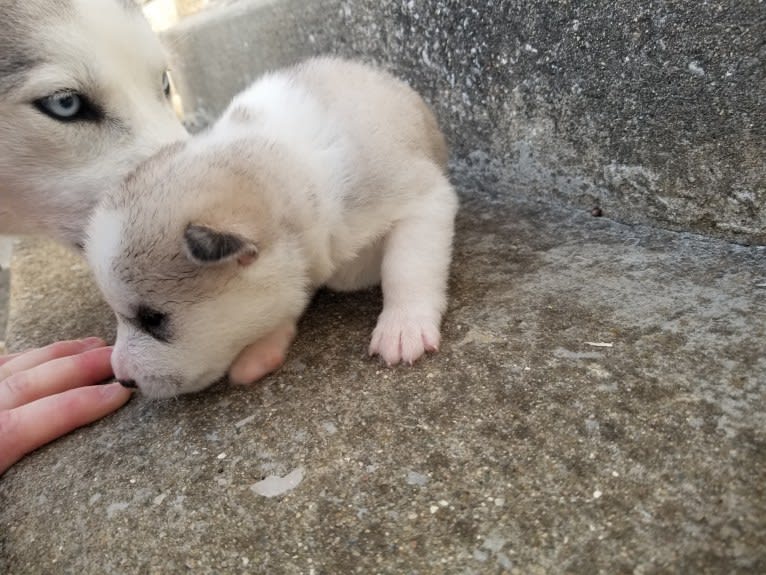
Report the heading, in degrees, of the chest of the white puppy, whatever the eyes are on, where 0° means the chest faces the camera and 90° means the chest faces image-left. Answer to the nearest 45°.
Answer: approximately 45°
